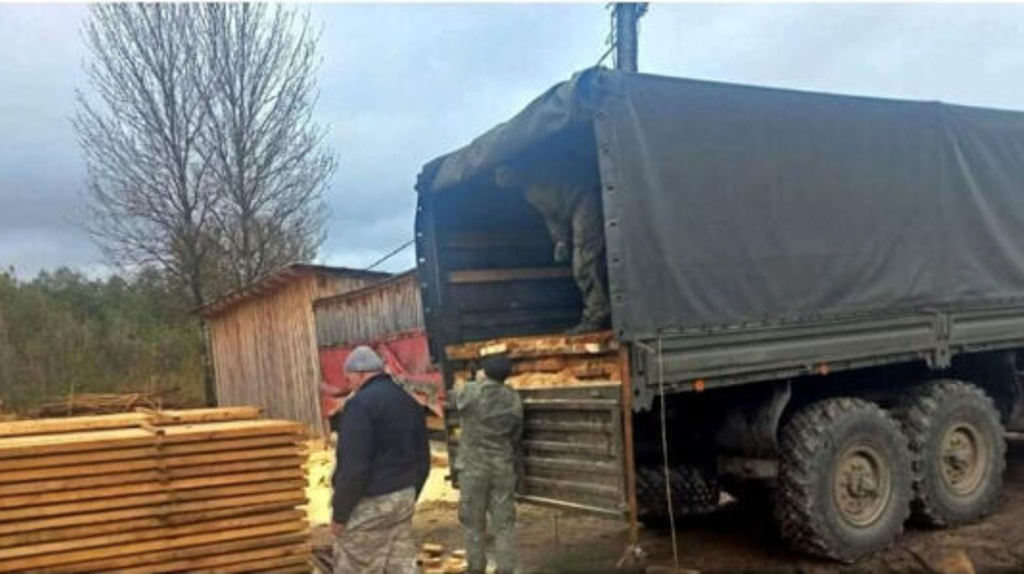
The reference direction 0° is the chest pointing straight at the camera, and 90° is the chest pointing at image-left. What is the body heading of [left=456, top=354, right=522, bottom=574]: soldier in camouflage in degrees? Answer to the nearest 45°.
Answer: approximately 180°

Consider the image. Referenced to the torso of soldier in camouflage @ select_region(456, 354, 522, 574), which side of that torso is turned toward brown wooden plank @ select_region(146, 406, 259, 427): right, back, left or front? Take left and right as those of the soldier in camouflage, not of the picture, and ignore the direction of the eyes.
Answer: left

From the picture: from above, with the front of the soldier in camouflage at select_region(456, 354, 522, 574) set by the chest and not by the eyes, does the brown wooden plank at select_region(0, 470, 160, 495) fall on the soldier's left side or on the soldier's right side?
on the soldier's left side

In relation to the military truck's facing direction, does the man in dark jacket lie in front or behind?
behind

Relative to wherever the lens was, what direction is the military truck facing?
facing away from the viewer and to the right of the viewer

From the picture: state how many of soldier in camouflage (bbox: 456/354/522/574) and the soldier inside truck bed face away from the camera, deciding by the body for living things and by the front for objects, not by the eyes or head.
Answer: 1

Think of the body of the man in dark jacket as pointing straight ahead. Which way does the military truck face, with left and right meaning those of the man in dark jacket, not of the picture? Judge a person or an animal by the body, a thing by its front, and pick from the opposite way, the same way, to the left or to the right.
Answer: to the right
